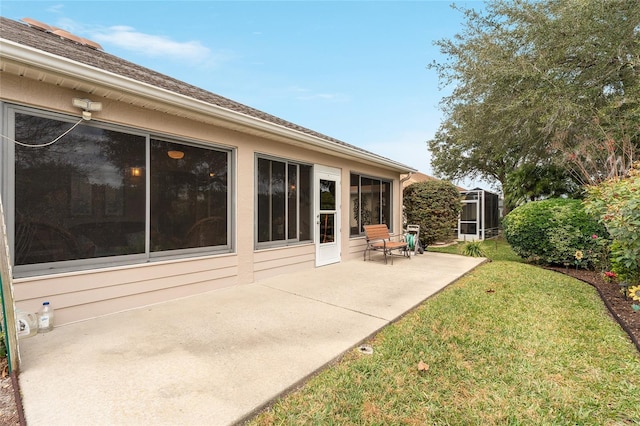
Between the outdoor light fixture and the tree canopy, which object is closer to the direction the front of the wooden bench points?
the tree canopy

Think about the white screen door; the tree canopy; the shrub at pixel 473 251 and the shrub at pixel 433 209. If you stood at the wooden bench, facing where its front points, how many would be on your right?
1

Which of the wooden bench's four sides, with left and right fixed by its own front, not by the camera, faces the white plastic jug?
right

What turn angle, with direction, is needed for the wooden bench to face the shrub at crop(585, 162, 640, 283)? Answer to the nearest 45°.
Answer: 0° — it already faces it

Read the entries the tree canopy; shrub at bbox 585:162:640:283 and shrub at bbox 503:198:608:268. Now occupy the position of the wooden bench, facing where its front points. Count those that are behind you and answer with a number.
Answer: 0

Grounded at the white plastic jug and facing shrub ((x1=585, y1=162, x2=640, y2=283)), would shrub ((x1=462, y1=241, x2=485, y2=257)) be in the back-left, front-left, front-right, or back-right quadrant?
front-left

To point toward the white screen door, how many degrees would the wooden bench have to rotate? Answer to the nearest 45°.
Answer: approximately 90° to its right

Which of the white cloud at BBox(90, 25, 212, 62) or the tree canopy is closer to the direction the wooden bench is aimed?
the tree canopy

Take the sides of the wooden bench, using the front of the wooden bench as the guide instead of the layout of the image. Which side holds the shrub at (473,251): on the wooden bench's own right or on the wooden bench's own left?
on the wooden bench's own left

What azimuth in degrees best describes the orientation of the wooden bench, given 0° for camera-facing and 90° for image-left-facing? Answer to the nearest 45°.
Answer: approximately 315°

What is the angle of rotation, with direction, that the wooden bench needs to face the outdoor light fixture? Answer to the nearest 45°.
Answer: approximately 90° to its right

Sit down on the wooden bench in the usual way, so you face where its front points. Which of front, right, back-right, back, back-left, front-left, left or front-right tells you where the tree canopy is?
front-left

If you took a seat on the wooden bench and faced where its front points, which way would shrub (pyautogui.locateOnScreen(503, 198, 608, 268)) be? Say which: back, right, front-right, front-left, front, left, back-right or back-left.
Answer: front-left

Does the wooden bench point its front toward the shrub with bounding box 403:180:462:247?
no

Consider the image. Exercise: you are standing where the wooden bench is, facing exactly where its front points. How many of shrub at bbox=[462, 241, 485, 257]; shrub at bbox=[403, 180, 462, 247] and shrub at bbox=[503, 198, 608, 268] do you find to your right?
0
